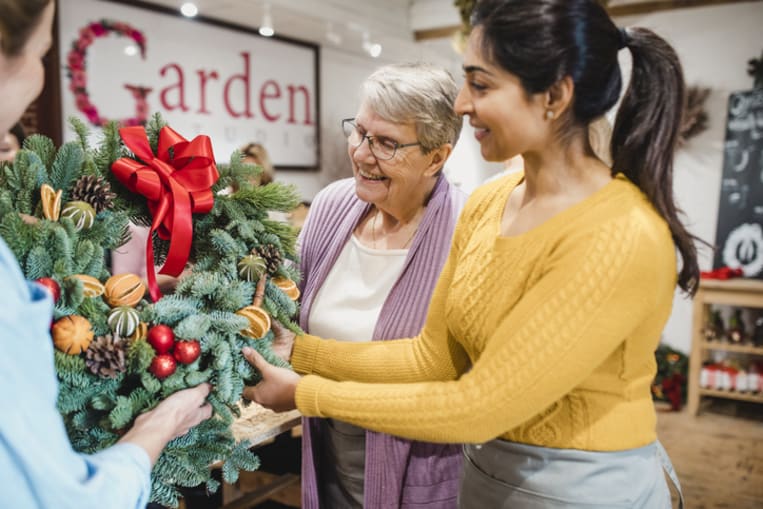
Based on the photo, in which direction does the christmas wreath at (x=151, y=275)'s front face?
toward the camera

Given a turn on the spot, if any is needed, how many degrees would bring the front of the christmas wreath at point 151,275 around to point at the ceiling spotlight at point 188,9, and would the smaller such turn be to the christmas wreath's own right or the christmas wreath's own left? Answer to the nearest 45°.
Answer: approximately 180°

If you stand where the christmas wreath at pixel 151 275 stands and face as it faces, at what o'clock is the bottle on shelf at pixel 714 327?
The bottle on shelf is roughly at 8 o'clock from the christmas wreath.

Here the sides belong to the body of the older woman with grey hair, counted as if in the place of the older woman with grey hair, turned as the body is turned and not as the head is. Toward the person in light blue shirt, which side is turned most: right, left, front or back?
front

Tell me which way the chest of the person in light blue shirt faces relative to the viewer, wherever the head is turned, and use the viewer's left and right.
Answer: facing away from the viewer and to the right of the viewer

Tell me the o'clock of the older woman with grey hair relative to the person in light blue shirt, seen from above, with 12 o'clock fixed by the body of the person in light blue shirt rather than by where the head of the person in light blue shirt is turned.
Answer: The older woman with grey hair is roughly at 12 o'clock from the person in light blue shirt.

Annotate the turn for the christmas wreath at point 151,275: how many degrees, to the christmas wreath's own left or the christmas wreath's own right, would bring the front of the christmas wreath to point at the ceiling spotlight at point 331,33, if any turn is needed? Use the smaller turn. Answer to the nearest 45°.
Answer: approximately 180°

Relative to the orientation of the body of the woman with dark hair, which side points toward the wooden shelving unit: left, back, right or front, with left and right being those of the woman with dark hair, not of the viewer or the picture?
back

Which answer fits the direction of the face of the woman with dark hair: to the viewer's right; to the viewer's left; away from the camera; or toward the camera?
to the viewer's left

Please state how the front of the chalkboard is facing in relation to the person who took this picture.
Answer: facing the viewer and to the left of the viewer

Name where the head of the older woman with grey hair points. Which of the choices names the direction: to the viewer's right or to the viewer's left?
to the viewer's left

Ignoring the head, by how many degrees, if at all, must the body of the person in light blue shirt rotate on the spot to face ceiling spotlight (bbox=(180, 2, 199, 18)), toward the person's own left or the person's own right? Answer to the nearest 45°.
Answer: approximately 45° to the person's own left

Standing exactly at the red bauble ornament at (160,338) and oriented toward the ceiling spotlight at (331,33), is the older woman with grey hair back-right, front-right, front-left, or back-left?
front-right

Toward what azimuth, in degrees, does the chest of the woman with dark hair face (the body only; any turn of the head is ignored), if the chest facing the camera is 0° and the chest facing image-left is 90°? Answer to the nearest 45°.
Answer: approximately 45°
